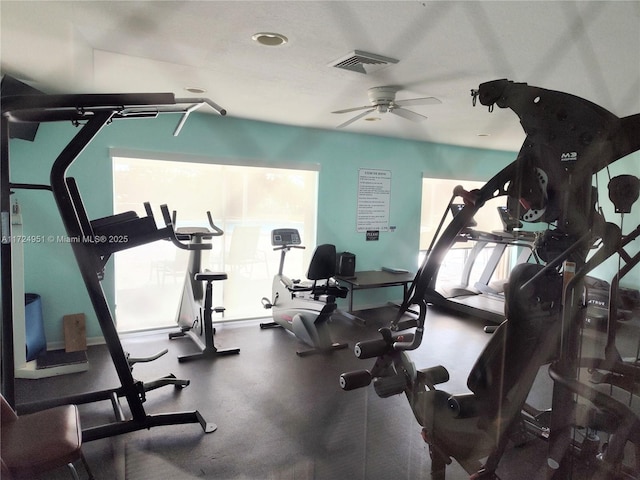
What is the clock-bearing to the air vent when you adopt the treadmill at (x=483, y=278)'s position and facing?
The air vent is roughly at 8 o'clock from the treadmill.

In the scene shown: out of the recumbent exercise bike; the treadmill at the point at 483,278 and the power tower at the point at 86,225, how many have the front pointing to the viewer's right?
1

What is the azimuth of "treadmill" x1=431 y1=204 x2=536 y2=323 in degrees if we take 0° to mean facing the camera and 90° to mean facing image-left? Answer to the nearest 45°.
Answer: approximately 135°

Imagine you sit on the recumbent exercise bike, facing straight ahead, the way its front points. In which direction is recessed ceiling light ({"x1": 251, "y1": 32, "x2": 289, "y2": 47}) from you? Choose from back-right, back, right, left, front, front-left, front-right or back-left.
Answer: back-left

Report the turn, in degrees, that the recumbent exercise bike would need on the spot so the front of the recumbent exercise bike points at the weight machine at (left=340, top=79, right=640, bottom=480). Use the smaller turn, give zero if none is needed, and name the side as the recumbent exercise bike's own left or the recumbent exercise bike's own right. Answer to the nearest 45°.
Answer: approximately 135° to the recumbent exercise bike's own left

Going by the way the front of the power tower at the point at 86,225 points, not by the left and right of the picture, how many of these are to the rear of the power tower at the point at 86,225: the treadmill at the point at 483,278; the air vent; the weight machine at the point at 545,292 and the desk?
0

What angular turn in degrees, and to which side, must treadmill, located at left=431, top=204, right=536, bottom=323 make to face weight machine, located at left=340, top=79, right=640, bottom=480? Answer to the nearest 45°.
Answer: approximately 135° to its left

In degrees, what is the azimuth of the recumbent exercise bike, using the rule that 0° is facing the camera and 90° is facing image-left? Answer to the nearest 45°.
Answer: approximately 135°

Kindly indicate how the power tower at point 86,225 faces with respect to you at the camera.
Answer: facing to the right of the viewer

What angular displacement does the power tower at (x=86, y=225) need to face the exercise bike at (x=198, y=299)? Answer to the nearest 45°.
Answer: approximately 45° to its left

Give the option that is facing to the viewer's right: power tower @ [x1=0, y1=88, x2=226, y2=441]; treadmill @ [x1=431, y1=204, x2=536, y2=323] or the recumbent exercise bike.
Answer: the power tower

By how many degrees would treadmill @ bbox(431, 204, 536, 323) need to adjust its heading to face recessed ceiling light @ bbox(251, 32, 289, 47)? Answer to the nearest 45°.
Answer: approximately 135° to its left

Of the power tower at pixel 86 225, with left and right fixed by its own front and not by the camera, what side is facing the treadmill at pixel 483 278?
front

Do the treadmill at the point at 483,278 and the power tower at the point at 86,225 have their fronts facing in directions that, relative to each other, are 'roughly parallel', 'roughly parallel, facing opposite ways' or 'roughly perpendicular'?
roughly perpendicular

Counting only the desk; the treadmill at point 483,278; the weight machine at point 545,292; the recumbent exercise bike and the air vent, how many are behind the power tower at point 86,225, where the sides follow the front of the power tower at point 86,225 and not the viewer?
0
